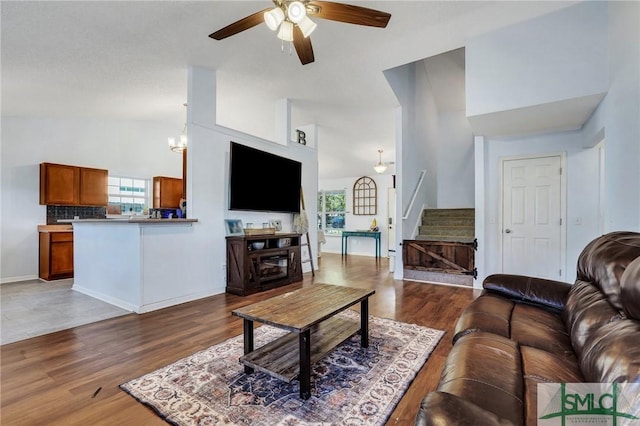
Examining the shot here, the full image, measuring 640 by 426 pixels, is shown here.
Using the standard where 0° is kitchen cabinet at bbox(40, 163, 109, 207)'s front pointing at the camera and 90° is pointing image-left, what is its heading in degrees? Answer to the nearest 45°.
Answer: approximately 315°

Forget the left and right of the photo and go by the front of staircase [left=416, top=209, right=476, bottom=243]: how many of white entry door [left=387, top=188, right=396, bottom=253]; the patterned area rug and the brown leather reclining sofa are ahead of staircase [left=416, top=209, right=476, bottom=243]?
2

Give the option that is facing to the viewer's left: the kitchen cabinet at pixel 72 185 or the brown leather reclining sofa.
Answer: the brown leather reclining sofa

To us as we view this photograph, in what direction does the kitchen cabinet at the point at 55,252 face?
facing the viewer and to the right of the viewer

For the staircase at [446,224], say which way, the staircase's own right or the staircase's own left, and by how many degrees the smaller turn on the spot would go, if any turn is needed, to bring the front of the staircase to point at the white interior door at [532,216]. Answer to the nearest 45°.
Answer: approximately 45° to the staircase's own left

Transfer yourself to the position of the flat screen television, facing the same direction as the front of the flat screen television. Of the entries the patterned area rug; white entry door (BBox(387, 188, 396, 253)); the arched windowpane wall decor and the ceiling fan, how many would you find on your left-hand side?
2

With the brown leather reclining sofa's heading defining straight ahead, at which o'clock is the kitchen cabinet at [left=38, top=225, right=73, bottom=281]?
The kitchen cabinet is roughly at 12 o'clock from the brown leather reclining sofa.

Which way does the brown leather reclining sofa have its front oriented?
to the viewer's left

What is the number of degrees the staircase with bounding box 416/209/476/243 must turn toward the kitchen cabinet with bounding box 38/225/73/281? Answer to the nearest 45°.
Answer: approximately 45° to its right

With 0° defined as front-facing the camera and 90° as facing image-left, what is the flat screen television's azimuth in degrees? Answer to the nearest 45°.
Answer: approximately 315°

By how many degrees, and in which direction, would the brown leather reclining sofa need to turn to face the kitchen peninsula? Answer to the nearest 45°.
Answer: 0° — it already faces it

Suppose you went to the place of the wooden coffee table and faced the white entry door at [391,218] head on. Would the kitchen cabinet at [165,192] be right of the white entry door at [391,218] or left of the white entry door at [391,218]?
left
